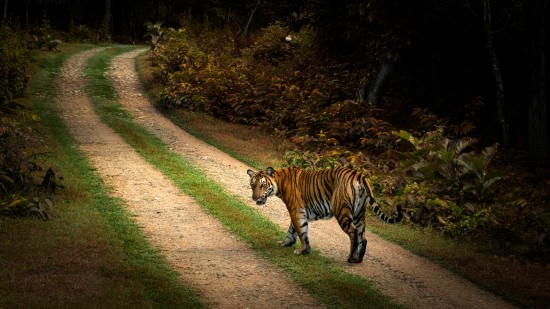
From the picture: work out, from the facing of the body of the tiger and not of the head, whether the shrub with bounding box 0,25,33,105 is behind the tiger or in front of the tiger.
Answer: in front

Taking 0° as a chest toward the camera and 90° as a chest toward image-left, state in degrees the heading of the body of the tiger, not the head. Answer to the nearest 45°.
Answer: approximately 135°
